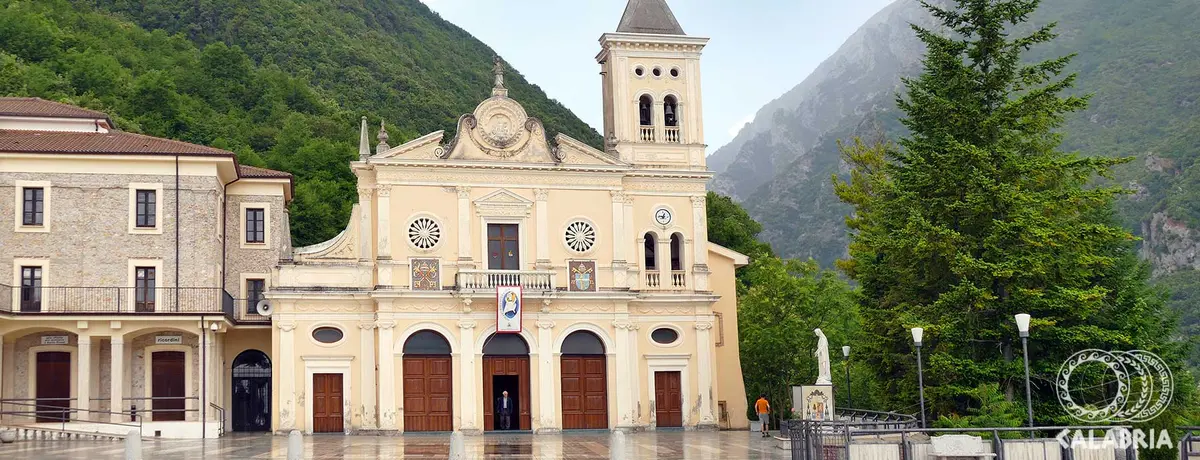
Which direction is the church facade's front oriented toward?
toward the camera

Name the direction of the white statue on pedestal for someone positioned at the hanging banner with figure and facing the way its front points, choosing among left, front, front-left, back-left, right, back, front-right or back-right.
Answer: front-left

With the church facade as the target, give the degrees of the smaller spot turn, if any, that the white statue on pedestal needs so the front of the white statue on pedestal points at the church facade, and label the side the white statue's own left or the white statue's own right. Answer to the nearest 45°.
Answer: approximately 45° to the white statue's own right

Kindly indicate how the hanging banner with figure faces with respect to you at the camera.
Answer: facing the viewer
